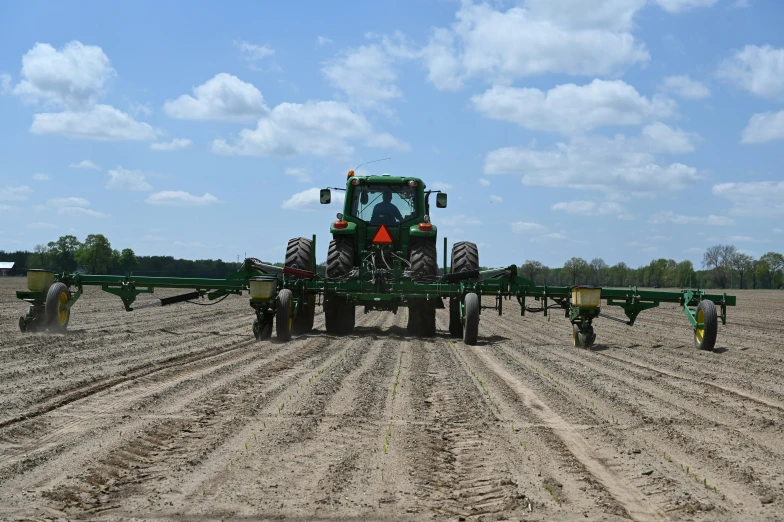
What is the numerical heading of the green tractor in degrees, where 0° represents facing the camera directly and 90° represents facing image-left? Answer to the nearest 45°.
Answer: approximately 180°

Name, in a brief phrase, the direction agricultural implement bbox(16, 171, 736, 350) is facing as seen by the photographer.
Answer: facing away from the viewer

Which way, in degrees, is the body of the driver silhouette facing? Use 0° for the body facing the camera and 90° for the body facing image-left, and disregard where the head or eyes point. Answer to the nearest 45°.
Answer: approximately 180°
